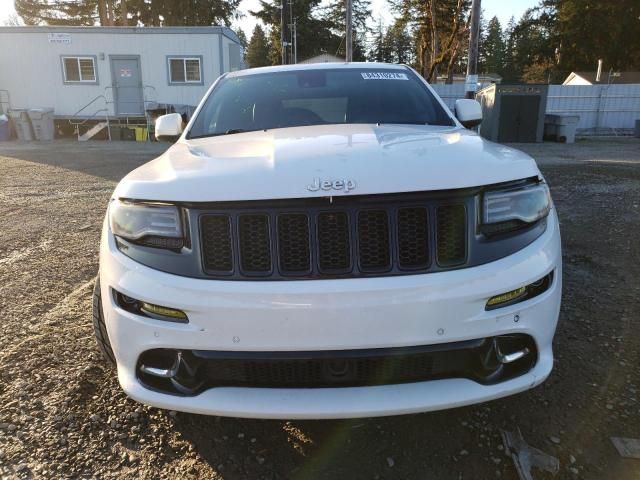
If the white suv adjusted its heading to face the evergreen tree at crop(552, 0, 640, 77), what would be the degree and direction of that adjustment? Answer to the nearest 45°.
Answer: approximately 135° to its left

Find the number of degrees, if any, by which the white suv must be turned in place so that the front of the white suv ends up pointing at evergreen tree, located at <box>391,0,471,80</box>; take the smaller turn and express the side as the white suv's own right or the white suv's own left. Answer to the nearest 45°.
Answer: approximately 180°

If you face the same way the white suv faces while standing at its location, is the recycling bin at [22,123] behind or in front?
behind

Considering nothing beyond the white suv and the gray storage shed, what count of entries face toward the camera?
2

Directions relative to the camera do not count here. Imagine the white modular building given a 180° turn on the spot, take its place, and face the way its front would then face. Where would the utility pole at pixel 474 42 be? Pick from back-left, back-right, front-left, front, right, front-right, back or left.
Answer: back-right

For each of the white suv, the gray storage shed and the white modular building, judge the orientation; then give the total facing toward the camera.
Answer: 3

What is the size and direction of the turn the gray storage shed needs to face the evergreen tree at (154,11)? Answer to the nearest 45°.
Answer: approximately 135° to its right

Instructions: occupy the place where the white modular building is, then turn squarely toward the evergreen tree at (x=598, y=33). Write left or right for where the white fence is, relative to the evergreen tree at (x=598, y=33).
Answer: right

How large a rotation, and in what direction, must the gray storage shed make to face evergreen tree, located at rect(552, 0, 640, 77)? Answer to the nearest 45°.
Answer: approximately 180°

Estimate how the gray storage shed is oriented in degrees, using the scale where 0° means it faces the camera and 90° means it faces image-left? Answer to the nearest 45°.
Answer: approximately 0°

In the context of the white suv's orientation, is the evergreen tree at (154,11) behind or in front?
behind
